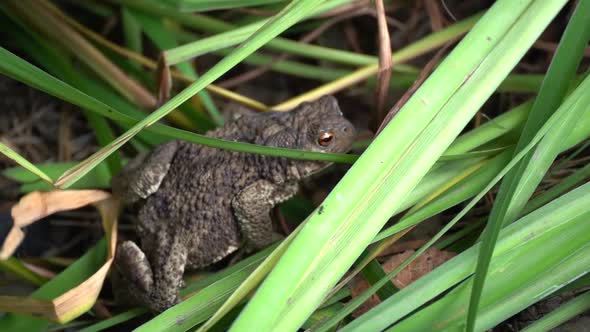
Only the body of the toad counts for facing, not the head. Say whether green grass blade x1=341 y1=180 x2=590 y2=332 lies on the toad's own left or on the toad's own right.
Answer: on the toad's own right

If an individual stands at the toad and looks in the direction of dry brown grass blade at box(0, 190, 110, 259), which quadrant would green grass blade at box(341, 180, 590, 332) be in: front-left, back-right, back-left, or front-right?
back-left

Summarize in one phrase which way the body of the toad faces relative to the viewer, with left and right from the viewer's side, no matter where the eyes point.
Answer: facing away from the viewer and to the right of the viewer

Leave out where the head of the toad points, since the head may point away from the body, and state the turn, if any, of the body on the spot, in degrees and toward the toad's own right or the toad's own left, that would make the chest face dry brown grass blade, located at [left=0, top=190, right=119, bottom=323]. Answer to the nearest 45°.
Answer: approximately 180°

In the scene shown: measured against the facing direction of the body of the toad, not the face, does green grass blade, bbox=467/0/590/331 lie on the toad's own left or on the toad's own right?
on the toad's own right
